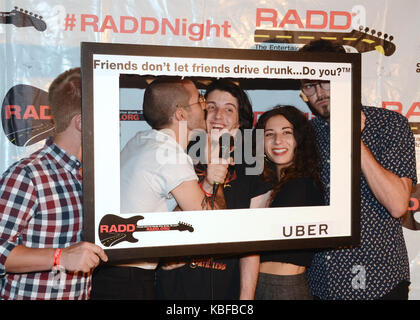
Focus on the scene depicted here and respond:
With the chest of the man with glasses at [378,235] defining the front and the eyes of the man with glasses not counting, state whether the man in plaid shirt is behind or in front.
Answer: in front

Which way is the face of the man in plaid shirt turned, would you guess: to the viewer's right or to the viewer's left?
to the viewer's right

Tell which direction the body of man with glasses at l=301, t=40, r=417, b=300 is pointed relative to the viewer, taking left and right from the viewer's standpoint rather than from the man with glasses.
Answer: facing the viewer and to the left of the viewer

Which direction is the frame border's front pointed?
toward the camera
